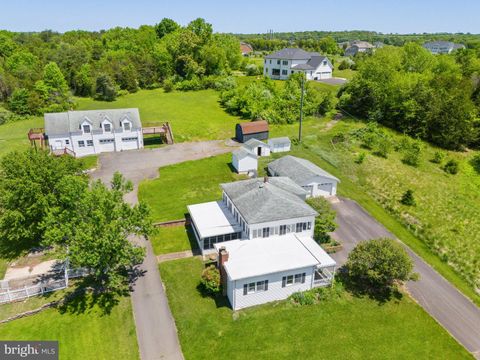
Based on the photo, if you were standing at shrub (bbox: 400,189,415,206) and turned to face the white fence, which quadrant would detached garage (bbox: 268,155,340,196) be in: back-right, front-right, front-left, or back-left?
front-right

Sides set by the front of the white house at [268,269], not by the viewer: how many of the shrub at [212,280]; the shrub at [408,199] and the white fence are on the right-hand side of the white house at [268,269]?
2

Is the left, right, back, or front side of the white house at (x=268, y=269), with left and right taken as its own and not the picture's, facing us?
front

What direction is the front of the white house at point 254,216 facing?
toward the camera

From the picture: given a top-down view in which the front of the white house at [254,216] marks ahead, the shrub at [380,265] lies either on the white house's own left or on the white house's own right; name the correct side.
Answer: on the white house's own left

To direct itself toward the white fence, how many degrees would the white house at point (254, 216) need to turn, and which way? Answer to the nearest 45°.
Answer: approximately 90° to its right

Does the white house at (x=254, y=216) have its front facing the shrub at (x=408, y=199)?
no

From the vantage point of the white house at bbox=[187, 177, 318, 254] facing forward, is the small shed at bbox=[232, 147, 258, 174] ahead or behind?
behind

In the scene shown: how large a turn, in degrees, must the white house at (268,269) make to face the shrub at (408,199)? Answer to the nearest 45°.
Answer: approximately 135° to its left

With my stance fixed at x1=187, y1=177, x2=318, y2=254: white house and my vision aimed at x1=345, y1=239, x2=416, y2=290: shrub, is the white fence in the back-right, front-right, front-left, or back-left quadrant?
back-right

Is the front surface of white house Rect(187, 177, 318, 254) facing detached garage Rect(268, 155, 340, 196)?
no

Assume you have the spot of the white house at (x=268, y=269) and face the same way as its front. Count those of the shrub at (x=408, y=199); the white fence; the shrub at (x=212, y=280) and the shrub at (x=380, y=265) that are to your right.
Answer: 2
